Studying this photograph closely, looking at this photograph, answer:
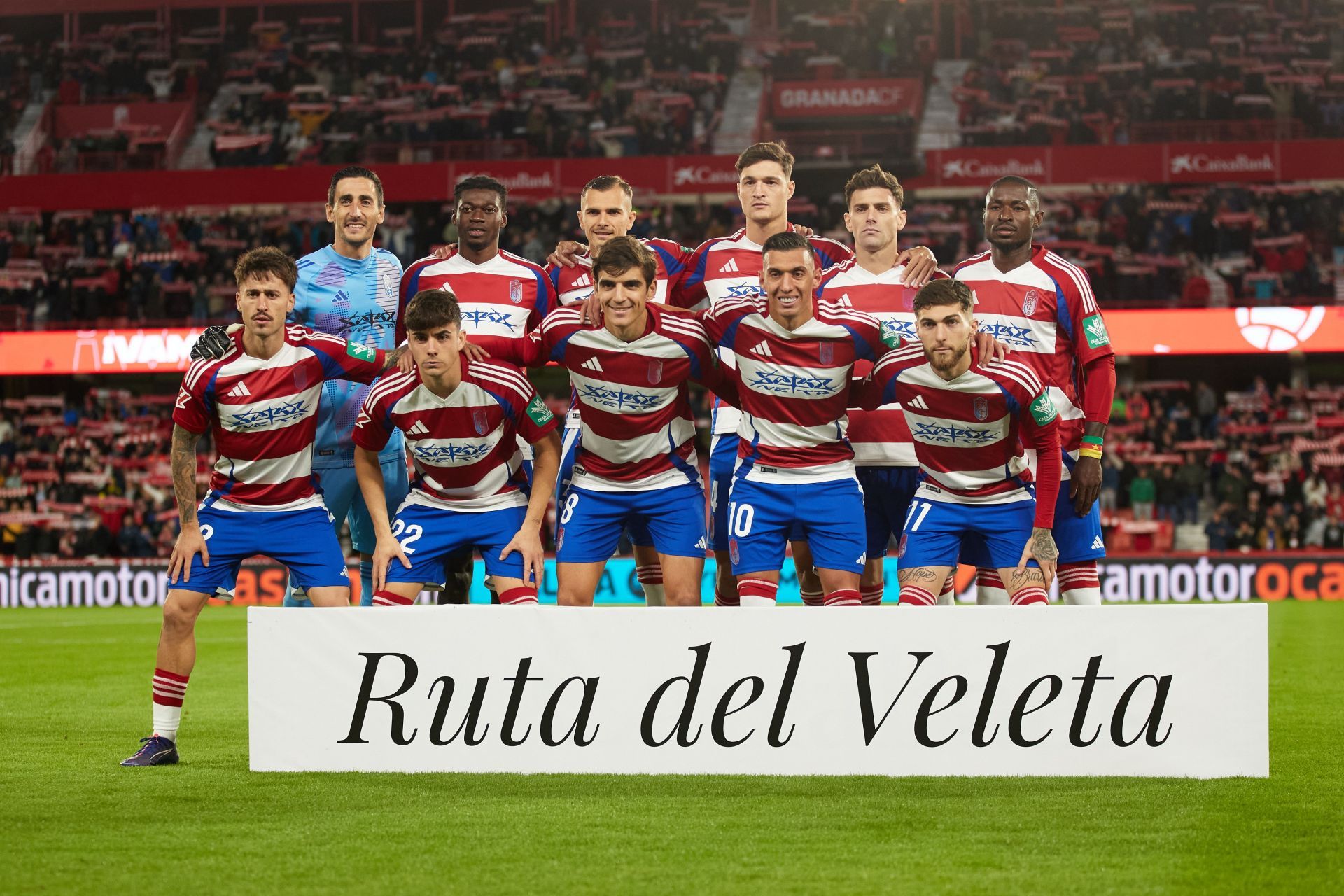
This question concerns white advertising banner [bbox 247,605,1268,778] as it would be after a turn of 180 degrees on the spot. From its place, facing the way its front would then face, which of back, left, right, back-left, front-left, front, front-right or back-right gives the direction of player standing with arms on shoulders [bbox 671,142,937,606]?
front

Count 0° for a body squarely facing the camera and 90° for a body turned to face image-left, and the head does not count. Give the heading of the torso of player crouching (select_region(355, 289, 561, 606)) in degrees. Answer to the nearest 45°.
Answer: approximately 0°

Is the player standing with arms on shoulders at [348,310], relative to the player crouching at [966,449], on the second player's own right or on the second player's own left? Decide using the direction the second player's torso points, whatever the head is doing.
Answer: on the second player's own right

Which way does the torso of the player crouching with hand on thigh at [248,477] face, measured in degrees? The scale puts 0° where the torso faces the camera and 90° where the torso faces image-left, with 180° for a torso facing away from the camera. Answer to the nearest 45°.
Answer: approximately 0°

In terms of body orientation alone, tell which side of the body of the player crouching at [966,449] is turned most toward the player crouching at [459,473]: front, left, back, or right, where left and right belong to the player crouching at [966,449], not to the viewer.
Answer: right

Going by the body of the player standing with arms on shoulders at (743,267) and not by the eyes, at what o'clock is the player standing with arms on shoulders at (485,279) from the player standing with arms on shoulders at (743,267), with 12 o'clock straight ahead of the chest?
the player standing with arms on shoulders at (485,279) is roughly at 3 o'clock from the player standing with arms on shoulders at (743,267).

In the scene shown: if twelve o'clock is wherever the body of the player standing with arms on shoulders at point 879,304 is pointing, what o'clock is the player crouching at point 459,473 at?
The player crouching is roughly at 2 o'clock from the player standing with arms on shoulders.

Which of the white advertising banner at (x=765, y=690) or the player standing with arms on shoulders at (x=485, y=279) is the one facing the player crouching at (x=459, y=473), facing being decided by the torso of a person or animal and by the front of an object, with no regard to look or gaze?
the player standing with arms on shoulders
